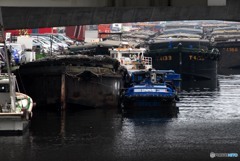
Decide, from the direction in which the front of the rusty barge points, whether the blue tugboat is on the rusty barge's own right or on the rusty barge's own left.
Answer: on the rusty barge's own left
